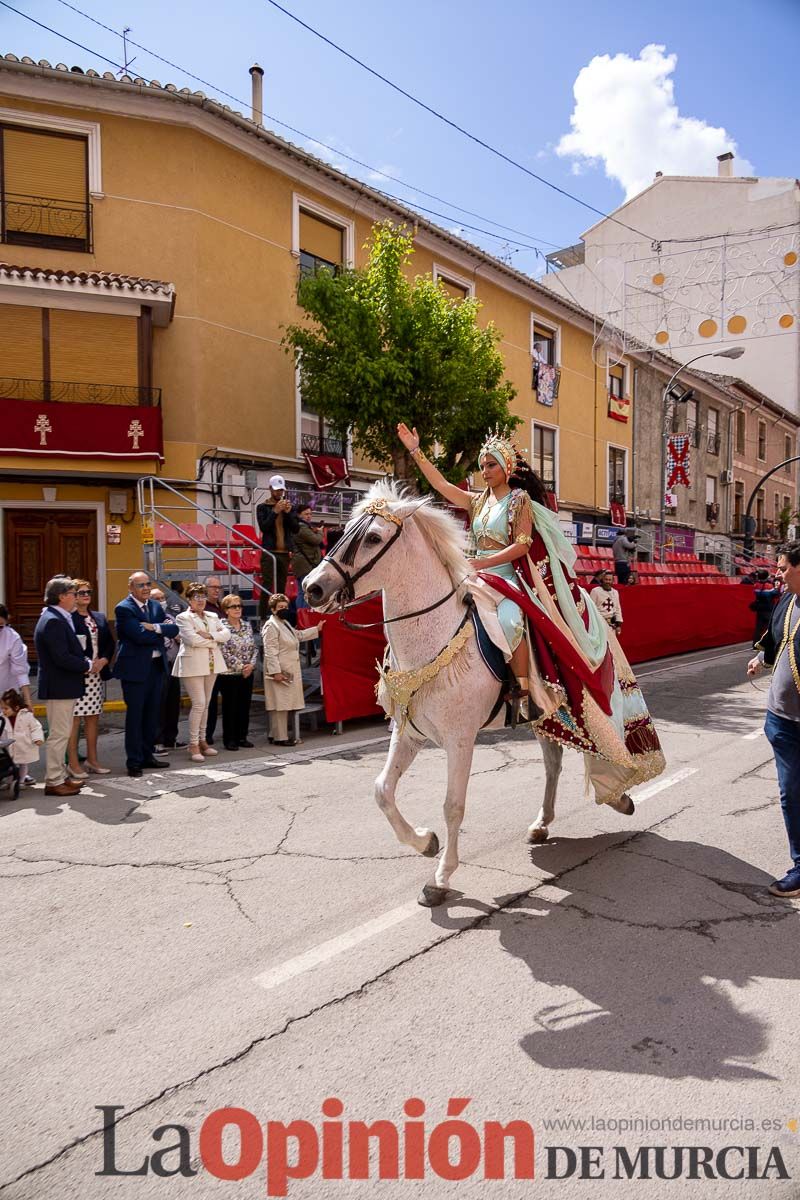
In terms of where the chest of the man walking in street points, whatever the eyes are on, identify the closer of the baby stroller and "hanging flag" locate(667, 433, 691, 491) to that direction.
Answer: the baby stroller

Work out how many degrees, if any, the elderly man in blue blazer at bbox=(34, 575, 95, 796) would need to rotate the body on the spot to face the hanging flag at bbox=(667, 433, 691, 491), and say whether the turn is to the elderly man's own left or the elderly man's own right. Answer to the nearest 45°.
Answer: approximately 45° to the elderly man's own left

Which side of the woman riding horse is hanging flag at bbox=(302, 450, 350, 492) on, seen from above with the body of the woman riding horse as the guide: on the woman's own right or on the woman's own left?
on the woman's own right

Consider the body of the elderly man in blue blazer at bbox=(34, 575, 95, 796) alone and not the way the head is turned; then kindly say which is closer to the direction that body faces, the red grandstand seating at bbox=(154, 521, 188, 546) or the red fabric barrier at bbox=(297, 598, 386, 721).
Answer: the red fabric barrier

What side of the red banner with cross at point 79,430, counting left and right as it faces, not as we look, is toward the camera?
front

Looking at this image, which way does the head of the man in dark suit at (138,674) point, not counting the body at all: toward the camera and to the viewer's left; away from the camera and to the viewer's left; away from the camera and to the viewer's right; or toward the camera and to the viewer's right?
toward the camera and to the viewer's right

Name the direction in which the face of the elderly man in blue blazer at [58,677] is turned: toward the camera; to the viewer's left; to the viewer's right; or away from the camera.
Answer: to the viewer's right

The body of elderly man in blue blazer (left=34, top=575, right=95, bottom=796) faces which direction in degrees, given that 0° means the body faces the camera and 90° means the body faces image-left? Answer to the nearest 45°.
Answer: approximately 270°

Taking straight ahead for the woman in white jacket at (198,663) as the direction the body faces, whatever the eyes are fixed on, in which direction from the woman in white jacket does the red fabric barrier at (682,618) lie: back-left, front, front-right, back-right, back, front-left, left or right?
left

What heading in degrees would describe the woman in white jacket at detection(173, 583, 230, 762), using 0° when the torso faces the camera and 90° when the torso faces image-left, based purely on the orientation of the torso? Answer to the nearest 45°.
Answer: approximately 315°

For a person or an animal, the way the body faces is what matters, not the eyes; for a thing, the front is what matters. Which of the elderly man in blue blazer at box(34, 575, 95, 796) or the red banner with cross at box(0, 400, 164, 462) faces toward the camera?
the red banner with cross

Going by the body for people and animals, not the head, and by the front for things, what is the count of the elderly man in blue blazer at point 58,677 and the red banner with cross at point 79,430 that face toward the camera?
1

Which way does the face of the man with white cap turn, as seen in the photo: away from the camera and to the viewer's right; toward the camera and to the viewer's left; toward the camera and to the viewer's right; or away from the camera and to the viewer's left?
toward the camera and to the viewer's right

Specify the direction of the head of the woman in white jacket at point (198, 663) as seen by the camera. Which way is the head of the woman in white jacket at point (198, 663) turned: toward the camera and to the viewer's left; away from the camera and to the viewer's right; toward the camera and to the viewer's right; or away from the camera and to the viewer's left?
toward the camera and to the viewer's right

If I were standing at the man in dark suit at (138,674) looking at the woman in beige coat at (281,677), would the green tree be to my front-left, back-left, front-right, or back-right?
front-left

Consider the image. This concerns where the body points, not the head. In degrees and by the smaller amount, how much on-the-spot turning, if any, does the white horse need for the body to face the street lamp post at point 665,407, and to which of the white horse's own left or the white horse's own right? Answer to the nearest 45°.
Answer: approximately 135° to the white horse's own right

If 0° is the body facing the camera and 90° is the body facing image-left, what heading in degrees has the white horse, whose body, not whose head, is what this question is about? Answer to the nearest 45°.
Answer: approximately 45°
